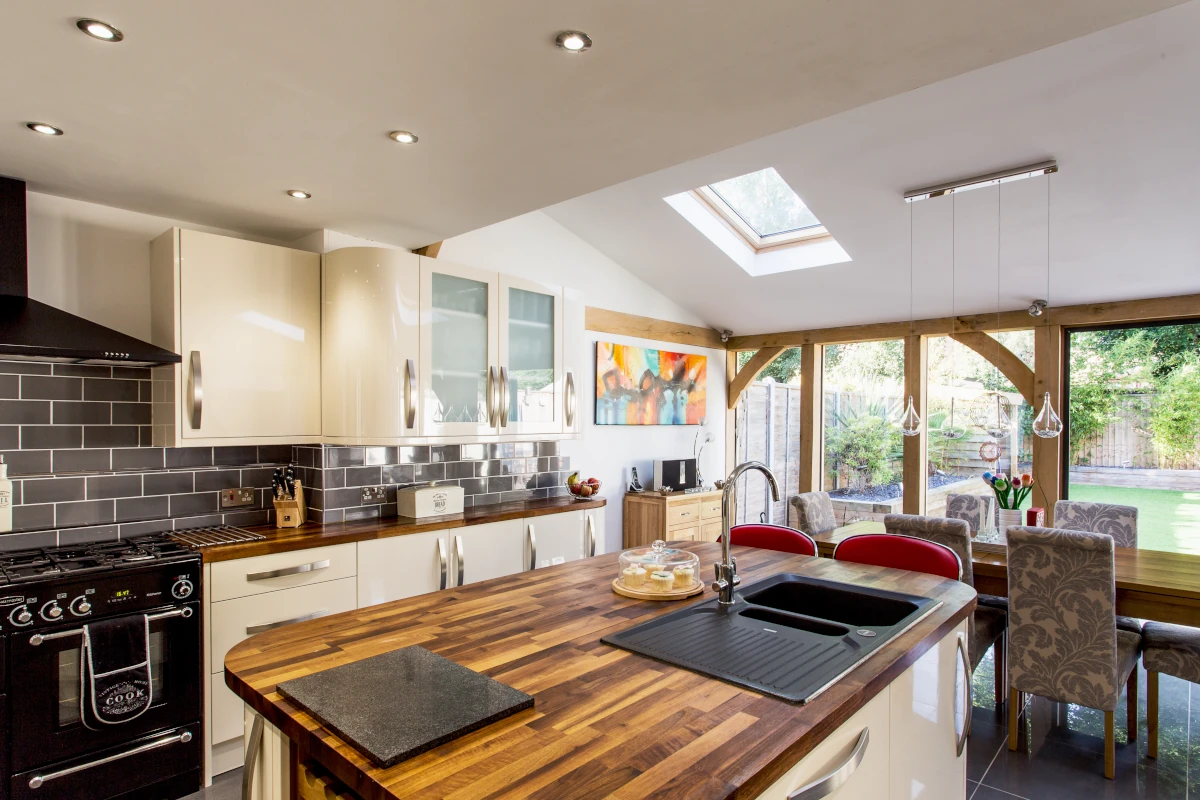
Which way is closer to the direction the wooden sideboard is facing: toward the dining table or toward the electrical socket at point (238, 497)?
the dining table

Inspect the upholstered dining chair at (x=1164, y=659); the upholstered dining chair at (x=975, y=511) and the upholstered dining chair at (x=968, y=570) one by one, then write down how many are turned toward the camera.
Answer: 1

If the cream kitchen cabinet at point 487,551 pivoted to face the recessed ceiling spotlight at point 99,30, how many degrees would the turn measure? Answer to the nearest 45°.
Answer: approximately 90° to its right

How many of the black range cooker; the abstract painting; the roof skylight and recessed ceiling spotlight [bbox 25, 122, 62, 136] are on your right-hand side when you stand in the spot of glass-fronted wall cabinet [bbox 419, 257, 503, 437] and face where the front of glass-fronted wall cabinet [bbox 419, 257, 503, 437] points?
2

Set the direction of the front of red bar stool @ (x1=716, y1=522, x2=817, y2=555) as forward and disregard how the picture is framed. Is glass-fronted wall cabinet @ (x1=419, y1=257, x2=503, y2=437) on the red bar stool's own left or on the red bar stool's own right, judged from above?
on the red bar stool's own right

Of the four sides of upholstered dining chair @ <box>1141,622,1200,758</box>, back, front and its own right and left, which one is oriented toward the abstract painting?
front

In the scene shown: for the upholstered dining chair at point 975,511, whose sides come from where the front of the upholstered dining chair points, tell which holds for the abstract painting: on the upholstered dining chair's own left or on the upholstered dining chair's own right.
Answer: on the upholstered dining chair's own right

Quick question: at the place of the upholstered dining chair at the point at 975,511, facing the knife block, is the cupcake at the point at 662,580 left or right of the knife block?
left

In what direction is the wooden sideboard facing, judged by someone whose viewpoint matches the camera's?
facing the viewer and to the right of the viewer

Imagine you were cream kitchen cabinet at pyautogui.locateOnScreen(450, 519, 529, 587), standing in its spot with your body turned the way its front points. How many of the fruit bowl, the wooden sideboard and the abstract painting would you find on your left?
3

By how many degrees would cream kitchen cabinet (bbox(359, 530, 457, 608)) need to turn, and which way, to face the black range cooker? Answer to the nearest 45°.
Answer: approximately 90° to its right

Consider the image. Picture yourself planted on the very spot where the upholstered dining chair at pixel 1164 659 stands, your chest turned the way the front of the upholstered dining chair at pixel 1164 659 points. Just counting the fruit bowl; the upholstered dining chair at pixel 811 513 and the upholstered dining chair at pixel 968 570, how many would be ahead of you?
3

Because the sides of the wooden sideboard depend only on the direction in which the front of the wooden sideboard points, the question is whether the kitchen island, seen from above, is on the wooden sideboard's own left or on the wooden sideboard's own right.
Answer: on the wooden sideboard's own right

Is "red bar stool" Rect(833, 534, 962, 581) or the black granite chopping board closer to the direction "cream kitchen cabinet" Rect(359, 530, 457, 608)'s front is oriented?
the red bar stool

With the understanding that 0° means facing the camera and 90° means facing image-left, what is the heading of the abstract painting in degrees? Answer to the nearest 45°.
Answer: approximately 315°
